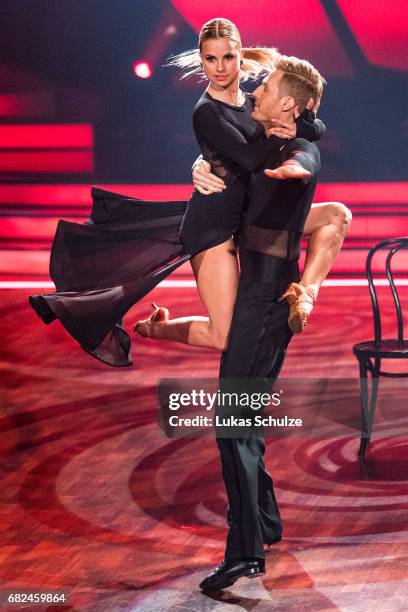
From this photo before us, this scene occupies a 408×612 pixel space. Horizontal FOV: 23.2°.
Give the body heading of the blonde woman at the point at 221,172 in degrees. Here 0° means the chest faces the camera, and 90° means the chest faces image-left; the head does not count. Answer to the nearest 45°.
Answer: approximately 315°

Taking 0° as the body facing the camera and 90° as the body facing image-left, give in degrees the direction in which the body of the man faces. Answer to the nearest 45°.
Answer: approximately 90°

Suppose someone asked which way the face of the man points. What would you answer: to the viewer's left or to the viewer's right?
to the viewer's left
